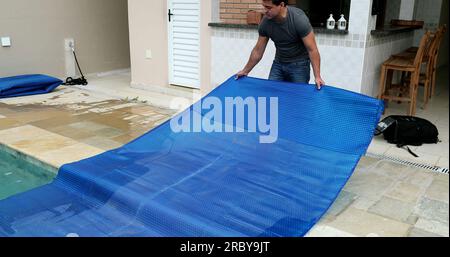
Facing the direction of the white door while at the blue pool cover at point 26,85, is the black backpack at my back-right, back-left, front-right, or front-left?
front-right

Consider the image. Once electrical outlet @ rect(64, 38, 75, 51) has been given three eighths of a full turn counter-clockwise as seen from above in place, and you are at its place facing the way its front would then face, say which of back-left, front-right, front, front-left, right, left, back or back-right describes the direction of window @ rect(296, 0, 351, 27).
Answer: front-right

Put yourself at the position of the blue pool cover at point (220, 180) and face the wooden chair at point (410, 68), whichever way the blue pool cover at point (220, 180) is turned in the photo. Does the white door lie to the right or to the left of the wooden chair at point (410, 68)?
left

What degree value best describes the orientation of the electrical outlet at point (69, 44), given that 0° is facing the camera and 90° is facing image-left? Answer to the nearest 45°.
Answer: approximately 0°

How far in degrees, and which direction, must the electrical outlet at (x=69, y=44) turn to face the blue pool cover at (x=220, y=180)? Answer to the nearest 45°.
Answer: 0° — it already faces it

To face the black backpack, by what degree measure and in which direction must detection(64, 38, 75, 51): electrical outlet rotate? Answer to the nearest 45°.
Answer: approximately 45° to its left

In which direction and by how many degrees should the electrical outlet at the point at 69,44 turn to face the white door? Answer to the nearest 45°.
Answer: approximately 45° to its left

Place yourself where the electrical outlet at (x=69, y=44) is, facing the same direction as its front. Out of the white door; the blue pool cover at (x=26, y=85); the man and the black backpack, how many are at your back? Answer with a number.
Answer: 0

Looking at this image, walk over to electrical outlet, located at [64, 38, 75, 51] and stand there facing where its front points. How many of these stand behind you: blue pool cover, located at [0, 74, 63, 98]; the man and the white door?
0

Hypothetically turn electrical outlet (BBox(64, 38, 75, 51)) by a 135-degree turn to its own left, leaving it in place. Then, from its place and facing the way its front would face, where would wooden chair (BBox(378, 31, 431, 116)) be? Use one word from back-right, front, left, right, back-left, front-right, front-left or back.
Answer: right

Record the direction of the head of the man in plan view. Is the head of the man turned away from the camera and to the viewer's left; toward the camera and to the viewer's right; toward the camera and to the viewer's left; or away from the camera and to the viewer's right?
toward the camera and to the viewer's left
